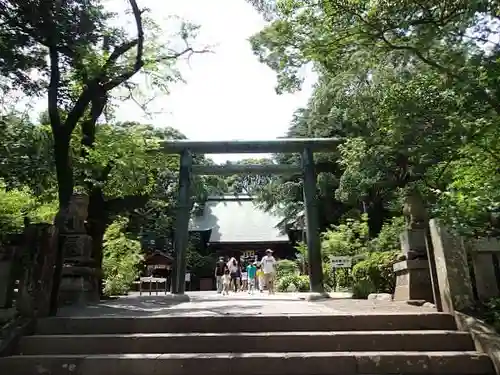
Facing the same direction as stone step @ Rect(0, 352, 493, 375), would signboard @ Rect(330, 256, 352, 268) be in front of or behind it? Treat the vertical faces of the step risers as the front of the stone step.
behind

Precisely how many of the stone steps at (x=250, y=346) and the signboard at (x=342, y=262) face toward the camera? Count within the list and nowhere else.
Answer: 2

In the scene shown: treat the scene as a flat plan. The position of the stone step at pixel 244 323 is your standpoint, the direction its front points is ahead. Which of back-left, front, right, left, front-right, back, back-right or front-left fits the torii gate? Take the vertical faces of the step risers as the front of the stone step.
back

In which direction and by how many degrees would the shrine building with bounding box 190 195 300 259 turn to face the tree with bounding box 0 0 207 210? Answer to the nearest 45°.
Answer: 0° — it already faces it
